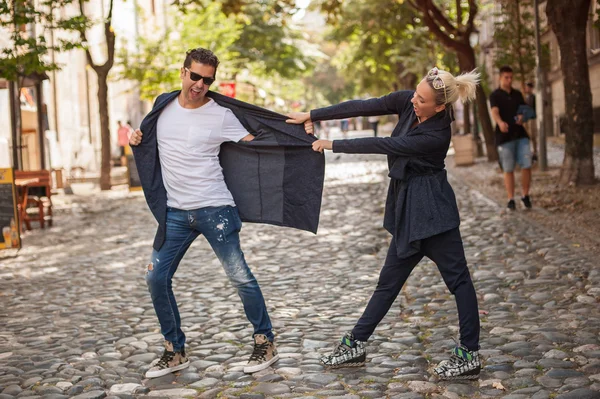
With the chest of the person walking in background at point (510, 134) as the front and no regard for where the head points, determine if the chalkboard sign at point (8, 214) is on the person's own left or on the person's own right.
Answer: on the person's own right

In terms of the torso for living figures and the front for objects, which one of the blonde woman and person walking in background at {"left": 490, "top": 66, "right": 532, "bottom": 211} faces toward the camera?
the person walking in background

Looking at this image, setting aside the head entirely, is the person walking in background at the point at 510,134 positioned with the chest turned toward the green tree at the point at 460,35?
no

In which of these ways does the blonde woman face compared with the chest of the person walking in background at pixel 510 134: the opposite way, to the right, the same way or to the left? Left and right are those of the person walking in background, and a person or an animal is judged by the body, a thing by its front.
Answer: to the right

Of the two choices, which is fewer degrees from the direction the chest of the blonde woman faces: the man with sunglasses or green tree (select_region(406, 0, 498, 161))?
the man with sunglasses

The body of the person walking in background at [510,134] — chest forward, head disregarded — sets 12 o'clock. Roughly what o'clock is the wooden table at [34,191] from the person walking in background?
The wooden table is roughly at 3 o'clock from the person walking in background.

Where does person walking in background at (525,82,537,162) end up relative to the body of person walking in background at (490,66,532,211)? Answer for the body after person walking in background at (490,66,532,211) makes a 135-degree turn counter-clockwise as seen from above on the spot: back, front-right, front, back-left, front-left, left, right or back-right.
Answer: front-left

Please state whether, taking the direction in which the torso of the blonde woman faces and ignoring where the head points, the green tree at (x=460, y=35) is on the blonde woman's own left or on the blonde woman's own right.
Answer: on the blonde woman's own right

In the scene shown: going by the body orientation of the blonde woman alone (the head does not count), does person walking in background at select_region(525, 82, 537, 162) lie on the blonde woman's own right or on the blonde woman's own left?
on the blonde woman's own right

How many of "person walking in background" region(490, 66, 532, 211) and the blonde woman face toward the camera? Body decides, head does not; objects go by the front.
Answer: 1

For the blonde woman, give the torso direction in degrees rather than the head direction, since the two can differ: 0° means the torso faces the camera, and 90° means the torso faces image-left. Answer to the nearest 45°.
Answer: approximately 90°

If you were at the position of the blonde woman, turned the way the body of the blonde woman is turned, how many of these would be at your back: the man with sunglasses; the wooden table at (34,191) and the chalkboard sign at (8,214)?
0

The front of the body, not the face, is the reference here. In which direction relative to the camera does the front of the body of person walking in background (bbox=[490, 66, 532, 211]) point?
toward the camera
